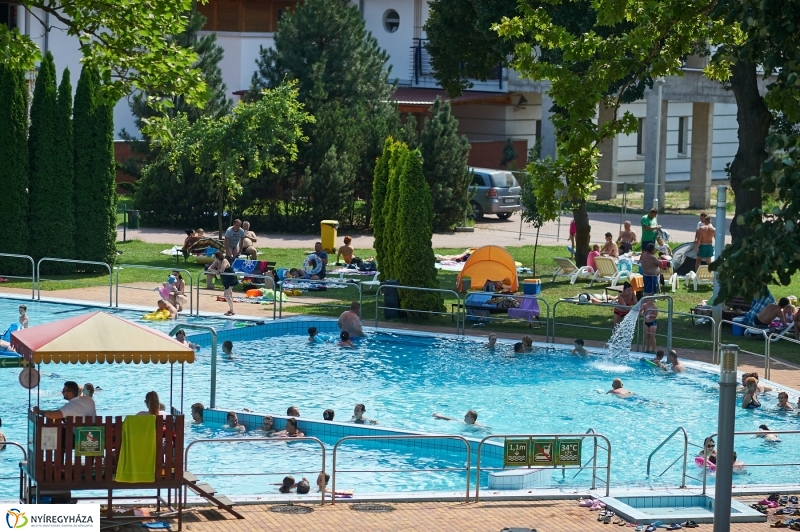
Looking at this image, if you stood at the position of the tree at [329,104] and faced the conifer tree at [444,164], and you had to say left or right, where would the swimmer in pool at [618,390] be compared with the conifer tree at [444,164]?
right

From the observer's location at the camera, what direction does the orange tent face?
facing the viewer

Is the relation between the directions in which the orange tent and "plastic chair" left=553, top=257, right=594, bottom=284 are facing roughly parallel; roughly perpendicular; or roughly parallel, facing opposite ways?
roughly perpendicular

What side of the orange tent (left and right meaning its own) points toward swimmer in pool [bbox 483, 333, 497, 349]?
front

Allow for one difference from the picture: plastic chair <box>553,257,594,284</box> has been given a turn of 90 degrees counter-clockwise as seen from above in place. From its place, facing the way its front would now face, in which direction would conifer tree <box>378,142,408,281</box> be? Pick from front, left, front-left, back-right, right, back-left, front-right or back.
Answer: back-left

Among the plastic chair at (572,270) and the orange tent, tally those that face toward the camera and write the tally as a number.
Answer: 1

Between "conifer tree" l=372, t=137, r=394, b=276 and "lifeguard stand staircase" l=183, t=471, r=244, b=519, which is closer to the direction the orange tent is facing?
the lifeguard stand staircase

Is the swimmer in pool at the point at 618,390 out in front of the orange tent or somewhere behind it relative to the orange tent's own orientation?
in front

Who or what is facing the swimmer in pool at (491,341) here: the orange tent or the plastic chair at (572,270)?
the orange tent

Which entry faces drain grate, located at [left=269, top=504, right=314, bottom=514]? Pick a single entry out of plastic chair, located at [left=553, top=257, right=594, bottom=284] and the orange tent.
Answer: the orange tent
